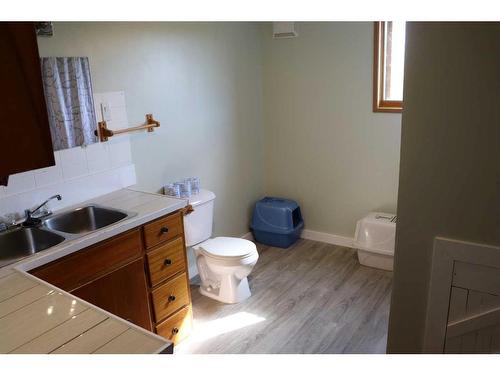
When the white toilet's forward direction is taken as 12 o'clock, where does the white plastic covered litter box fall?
The white plastic covered litter box is roughly at 10 o'clock from the white toilet.

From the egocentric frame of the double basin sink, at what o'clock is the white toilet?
The white toilet is roughly at 10 o'clock from the double basin sink.

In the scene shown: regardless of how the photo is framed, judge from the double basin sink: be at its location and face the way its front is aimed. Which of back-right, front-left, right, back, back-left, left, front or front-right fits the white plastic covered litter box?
front-left

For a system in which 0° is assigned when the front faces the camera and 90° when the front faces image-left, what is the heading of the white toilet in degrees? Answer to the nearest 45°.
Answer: approximately 315°

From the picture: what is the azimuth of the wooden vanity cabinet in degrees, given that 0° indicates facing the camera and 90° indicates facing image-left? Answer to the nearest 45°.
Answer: approximately 315°

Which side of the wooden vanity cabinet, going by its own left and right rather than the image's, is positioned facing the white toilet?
left
